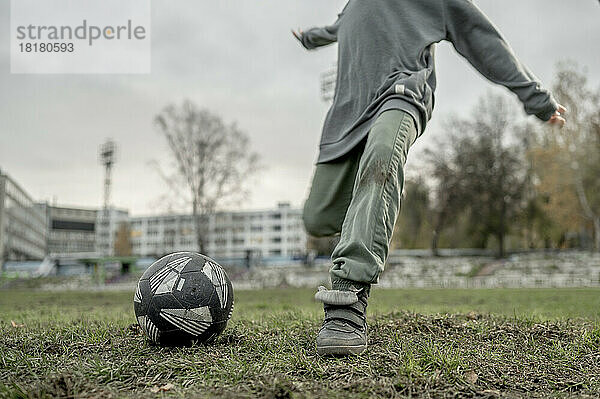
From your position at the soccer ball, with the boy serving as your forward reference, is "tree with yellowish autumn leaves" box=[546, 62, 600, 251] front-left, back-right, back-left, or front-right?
front-left

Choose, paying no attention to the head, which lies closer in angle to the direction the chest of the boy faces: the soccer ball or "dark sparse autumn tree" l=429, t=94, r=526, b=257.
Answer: the soccer ball

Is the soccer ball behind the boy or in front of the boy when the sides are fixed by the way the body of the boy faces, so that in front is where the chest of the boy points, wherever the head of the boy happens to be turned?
in front
